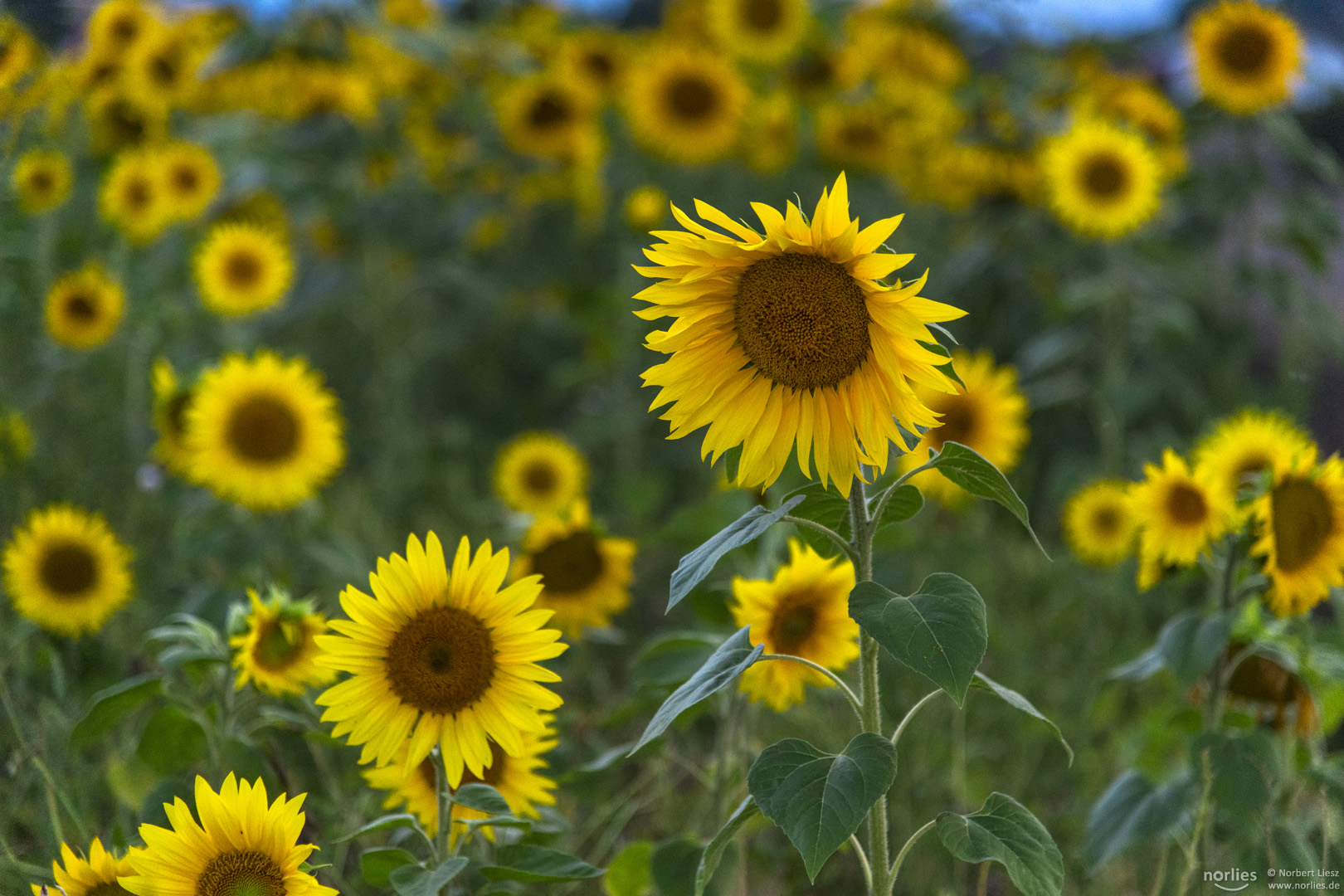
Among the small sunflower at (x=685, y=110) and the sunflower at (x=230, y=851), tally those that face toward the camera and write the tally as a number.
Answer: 2

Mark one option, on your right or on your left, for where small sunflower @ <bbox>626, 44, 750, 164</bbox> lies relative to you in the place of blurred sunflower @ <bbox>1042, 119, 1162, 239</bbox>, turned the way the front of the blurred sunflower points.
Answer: on your right

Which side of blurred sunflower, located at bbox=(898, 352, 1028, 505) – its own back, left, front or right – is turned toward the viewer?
front

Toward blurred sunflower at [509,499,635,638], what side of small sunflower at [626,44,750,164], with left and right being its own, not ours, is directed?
front

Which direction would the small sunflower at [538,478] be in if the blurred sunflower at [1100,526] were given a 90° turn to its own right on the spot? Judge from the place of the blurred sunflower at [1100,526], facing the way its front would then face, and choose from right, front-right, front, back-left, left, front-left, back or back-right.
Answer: front

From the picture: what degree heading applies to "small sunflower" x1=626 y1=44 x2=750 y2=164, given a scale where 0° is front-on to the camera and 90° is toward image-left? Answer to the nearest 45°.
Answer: approximately 0°

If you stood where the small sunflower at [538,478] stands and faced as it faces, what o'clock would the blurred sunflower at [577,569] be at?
The blurred sunflower is roughly at 12 o'clock from the small sunflower.

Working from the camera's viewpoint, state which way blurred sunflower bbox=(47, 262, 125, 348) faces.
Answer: facing the viewer

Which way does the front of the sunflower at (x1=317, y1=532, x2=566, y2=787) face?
toward the camera

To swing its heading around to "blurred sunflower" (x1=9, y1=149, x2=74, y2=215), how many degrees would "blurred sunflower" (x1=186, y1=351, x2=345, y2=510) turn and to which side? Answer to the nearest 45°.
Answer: approximately 135° to its right
